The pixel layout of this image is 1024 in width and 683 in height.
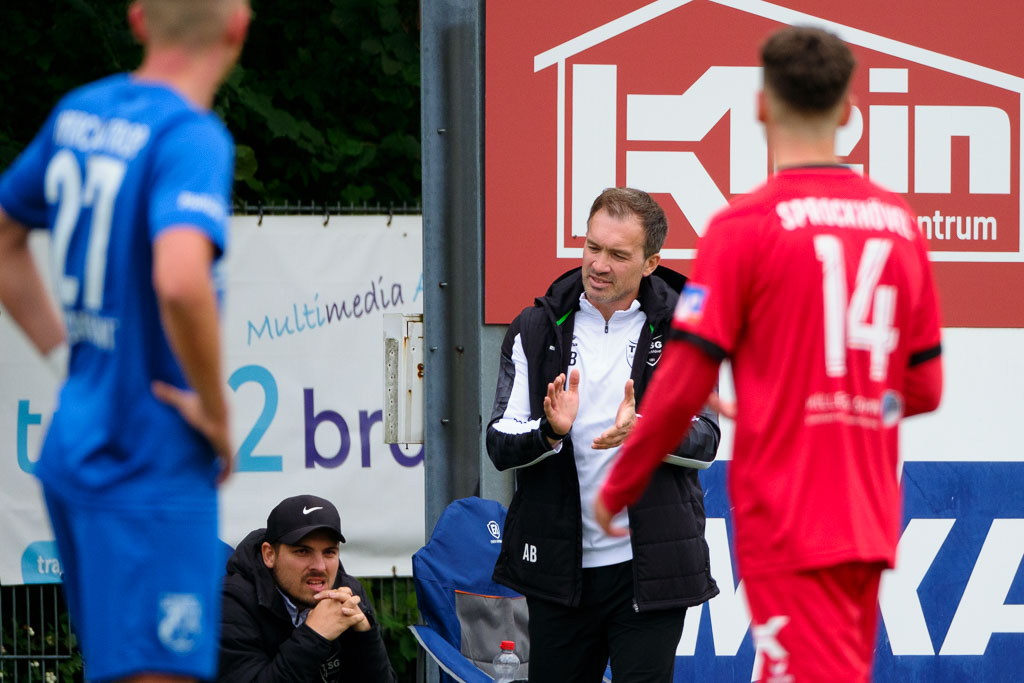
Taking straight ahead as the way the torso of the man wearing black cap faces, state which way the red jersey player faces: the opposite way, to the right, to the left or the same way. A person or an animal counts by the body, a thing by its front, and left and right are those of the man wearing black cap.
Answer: the opposite way

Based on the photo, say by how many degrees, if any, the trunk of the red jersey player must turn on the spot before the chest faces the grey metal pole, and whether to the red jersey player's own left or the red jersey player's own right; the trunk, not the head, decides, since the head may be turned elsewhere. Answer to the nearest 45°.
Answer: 0° — they already face it

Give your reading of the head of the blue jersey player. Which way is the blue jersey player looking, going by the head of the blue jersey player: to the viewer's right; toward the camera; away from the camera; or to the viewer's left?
away from the camera

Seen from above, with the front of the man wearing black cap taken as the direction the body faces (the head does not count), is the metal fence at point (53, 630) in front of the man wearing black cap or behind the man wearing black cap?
behind

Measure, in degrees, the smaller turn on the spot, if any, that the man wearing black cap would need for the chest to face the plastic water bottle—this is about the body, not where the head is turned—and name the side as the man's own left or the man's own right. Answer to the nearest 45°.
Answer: approximately 45° to the man's own left

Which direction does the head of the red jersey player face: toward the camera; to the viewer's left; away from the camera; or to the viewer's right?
away from the camera

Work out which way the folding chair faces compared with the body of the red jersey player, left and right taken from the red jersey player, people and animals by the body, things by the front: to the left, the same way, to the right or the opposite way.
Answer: the opposite way

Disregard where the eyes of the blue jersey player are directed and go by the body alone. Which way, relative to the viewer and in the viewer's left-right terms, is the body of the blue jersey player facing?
facing away from the viewer and to the right of the viewer
